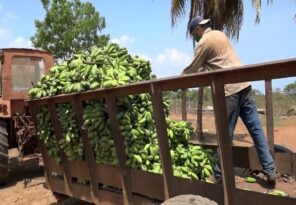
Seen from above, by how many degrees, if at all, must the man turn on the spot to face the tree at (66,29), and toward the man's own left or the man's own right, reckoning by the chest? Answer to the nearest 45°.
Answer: approximately 45° to the man's own right

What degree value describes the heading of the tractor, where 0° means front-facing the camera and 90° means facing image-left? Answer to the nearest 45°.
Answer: approximately 135°

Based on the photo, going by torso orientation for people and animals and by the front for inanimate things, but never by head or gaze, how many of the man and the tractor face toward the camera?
0

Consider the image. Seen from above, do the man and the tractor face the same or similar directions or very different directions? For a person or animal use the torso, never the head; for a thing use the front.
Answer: same or similar directions

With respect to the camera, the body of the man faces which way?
to the viewer's left

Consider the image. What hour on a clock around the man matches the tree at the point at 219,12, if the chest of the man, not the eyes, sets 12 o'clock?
The tree is roughly at 3 o'clock from the man.

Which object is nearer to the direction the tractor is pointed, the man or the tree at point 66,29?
the tree
